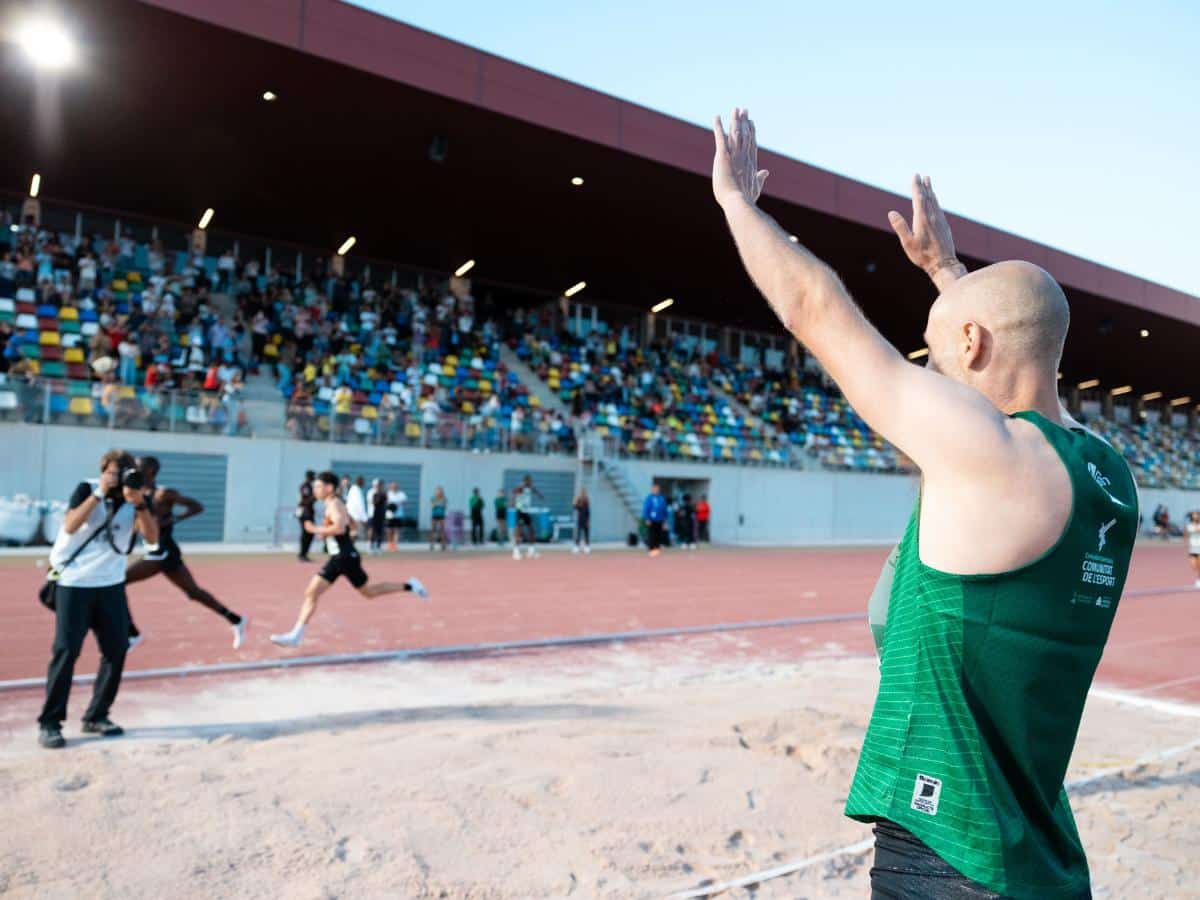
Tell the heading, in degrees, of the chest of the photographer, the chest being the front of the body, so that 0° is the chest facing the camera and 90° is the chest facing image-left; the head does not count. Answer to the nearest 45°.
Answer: approximately 315°

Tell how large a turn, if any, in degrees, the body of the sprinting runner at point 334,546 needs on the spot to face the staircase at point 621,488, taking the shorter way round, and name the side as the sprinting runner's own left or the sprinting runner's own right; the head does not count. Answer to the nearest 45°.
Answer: approximately 135° to the sprinting runner's own right

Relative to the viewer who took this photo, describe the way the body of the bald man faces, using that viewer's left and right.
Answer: facing away from the viewer and to the left of the viewer

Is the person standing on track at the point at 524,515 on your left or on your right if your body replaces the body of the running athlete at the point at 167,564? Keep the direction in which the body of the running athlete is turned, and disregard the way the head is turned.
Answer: on your right

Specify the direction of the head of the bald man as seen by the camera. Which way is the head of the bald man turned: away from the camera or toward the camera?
away from the camera

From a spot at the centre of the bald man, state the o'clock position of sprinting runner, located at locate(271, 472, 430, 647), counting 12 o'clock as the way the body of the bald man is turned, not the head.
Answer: The sprinting runner is roughly at 12 o'clock from the bald man.

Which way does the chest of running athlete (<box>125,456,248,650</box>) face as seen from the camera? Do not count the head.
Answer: to the viewer's left

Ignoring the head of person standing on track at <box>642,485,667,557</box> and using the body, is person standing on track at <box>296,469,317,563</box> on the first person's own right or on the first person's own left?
on the first person's own right

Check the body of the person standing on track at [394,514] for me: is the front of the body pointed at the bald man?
yes

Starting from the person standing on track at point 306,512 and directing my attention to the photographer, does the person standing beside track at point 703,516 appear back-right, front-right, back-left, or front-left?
back-left

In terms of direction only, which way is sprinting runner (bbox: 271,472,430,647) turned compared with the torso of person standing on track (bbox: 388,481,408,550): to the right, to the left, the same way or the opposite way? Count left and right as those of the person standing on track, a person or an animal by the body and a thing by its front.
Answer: to the right

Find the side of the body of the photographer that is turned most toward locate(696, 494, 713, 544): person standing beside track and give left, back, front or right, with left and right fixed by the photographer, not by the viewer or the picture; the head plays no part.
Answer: left

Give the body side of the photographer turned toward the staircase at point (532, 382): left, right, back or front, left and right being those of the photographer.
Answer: left

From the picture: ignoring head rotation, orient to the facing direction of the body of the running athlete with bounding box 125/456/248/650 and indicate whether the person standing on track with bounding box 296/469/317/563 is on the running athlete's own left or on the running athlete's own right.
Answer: on the running athlete's own right
